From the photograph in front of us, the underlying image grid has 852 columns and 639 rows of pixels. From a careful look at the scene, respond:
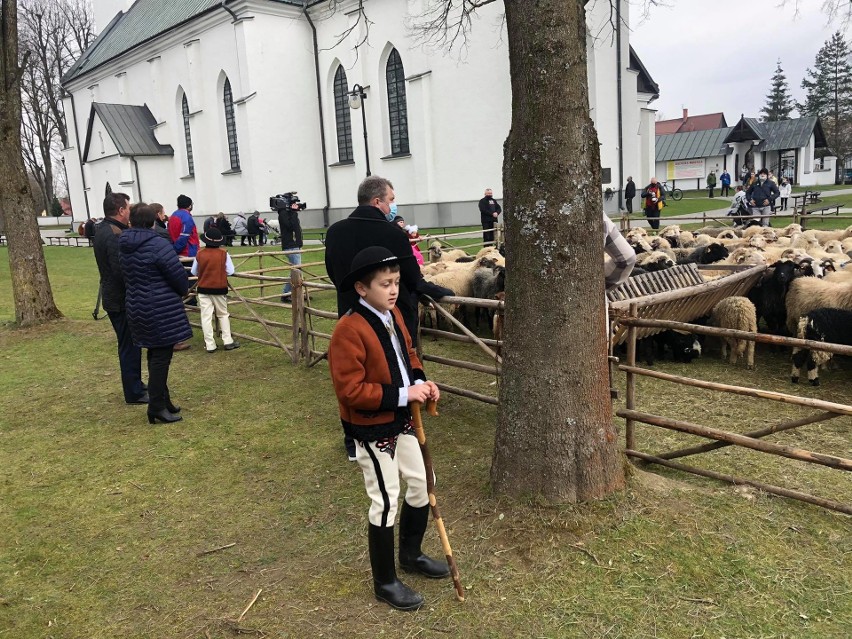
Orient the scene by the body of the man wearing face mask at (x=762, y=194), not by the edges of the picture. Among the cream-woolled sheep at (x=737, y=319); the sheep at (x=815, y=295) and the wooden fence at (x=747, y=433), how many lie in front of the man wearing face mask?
3

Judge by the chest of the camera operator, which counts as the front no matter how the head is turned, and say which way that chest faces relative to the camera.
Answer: to the viewer's right

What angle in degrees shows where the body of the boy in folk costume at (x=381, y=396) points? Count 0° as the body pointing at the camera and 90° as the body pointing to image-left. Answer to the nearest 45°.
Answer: approximately 315°

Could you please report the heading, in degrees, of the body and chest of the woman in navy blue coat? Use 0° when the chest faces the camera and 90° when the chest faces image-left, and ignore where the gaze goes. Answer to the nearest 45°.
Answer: approximately 225°

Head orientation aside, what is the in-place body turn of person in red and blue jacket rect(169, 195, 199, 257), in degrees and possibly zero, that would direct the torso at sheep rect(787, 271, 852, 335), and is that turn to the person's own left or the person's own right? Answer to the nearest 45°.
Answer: approximately 90° to the person's own right

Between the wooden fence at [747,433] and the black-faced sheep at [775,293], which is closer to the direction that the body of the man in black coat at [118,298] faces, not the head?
the black-faced sheep

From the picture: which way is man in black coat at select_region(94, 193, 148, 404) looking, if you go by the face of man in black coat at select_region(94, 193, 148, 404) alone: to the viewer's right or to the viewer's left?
to the viewer's right

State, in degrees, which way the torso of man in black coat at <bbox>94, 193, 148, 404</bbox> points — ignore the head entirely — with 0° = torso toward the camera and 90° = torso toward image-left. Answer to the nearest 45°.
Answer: approximately 225°

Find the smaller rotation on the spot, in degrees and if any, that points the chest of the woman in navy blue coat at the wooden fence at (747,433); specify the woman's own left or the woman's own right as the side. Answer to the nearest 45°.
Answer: approximately 90° to the woman's own right
